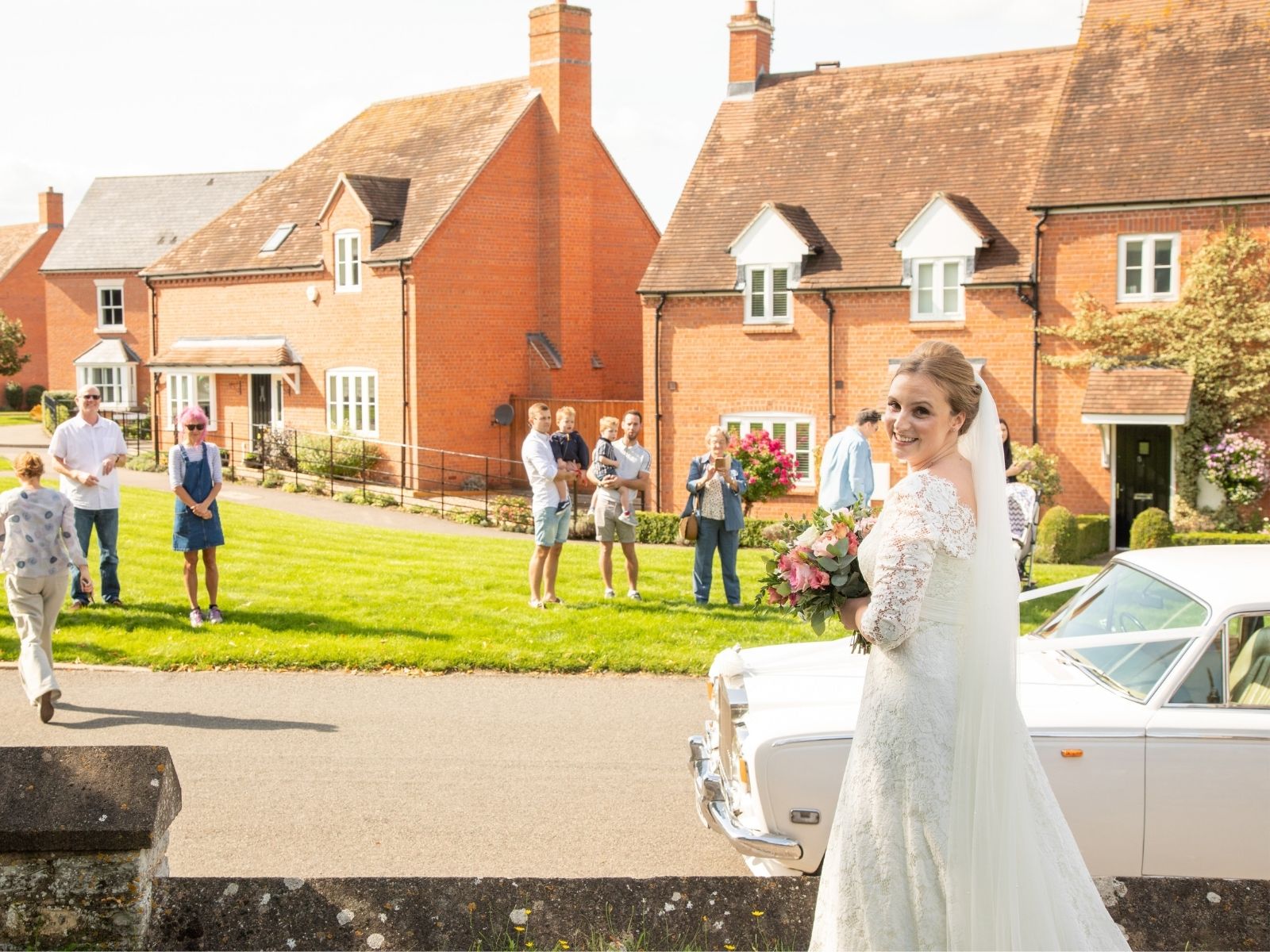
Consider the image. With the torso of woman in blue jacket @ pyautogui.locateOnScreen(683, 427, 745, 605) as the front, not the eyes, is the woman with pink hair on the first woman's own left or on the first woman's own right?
on the first woman's own right

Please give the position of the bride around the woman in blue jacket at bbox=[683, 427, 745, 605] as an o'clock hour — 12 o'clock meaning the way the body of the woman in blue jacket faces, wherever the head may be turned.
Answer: The bride is roughly at 12 o'clock from the woman in blue jacket.

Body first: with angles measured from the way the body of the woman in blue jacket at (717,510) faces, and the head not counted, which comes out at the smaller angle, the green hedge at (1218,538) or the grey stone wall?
the grey stone wall

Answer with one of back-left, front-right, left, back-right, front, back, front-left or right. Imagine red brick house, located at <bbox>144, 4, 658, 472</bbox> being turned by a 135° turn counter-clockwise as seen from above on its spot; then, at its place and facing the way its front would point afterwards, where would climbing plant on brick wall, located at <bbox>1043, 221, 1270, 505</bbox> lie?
front-right

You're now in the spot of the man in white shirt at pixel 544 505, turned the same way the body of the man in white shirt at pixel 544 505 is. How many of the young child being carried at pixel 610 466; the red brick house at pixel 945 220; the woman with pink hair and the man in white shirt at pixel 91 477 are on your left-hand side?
2

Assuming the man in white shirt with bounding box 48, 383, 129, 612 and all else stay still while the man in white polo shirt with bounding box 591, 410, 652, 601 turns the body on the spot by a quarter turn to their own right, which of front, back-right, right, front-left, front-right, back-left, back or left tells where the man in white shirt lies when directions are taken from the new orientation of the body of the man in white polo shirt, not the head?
front

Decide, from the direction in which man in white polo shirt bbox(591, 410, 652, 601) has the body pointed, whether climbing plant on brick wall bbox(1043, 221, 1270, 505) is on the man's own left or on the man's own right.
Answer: on the man's own left

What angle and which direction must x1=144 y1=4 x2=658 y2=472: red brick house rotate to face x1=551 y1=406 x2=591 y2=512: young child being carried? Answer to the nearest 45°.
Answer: approximately 45° to its left

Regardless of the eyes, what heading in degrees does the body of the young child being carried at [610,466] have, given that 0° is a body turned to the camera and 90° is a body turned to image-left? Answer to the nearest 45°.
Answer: approximately 315°

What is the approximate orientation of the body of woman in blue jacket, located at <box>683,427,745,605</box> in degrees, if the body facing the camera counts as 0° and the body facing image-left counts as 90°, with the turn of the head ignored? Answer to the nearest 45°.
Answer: approximately 0°

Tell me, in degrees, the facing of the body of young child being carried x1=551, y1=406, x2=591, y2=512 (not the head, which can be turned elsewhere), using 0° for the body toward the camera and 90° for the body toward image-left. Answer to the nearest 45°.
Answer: approximately 45°

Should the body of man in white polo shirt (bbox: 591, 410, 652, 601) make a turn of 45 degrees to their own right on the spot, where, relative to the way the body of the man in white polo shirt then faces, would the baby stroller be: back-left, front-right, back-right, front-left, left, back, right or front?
back-left

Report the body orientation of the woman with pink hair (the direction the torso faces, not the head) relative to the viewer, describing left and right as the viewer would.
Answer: facing the viewer

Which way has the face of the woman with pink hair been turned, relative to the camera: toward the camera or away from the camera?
toward the camera

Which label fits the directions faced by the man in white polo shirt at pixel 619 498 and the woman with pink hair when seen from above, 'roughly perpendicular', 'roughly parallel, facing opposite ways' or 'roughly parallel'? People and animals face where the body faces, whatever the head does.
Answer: roughly parallel

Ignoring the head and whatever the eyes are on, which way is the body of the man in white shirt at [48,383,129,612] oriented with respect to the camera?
toward the camera
